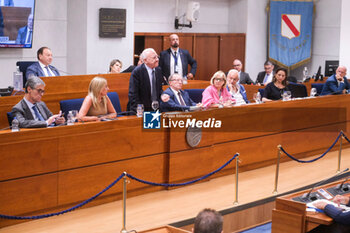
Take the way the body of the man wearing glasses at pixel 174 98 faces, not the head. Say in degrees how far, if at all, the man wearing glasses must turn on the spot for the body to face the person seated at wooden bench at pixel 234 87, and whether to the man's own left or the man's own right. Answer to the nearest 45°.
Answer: approximately 90° to the man's own left

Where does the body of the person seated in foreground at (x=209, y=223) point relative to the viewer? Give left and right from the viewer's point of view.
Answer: facing away from the viewer

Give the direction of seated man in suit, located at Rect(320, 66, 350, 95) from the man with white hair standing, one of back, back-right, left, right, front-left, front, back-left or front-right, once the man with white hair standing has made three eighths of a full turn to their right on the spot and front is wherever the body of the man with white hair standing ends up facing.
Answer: back-right

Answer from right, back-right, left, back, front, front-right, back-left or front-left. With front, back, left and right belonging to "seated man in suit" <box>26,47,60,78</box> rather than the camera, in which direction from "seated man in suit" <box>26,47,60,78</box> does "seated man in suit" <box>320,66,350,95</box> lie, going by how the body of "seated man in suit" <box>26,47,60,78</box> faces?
front-left

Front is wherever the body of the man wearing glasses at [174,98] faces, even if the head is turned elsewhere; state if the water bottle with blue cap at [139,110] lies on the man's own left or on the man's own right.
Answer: on the man's own right

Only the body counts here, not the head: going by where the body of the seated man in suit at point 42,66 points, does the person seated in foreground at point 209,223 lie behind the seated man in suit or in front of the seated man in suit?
in front

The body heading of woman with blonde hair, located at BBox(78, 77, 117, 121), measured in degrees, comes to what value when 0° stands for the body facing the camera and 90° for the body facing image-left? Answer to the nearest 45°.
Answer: approximately 315°

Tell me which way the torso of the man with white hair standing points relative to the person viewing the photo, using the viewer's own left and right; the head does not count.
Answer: facing the viewer and to the right of the viewer

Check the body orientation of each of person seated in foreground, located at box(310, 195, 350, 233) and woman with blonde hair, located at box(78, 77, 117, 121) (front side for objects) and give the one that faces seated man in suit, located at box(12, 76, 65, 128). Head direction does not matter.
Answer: the person seated in foreground

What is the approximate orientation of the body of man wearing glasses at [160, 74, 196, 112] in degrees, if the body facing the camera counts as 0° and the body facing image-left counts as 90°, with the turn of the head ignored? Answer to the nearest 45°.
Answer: approximately 315°
